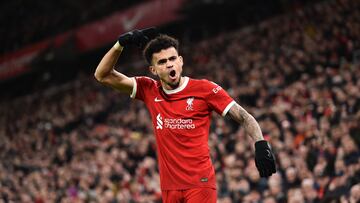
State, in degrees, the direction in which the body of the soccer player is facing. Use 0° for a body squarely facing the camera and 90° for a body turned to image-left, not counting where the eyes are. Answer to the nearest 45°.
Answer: approximately 0°
